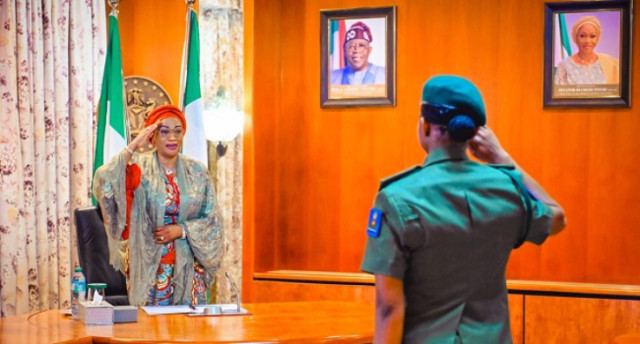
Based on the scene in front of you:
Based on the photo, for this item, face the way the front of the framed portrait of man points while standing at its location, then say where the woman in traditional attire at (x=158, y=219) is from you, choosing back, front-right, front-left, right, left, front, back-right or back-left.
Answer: front-right

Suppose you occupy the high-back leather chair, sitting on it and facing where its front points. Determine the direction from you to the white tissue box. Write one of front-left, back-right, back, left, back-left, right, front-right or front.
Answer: front-right

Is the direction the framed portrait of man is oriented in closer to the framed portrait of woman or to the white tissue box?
the white tissue box

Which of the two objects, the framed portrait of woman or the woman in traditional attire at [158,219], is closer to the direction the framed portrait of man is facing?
the woman in traditional attire

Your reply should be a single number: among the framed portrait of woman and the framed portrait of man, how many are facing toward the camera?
2

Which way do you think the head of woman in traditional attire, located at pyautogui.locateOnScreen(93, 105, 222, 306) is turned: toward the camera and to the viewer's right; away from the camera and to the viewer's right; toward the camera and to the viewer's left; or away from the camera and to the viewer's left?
toward the camera and to the viewer's right

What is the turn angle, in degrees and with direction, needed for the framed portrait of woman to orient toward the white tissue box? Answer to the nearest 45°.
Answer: approximately 45° to its right

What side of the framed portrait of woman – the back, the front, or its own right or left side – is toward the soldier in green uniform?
front

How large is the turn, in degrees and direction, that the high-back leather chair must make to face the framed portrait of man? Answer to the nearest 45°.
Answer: approximately 45° to its left

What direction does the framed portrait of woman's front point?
toward the camera

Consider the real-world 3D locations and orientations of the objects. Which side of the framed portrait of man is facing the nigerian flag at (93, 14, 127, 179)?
right

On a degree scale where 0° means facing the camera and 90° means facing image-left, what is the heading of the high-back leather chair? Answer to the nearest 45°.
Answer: approximately 315°

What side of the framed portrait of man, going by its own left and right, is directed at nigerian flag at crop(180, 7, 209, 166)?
right
